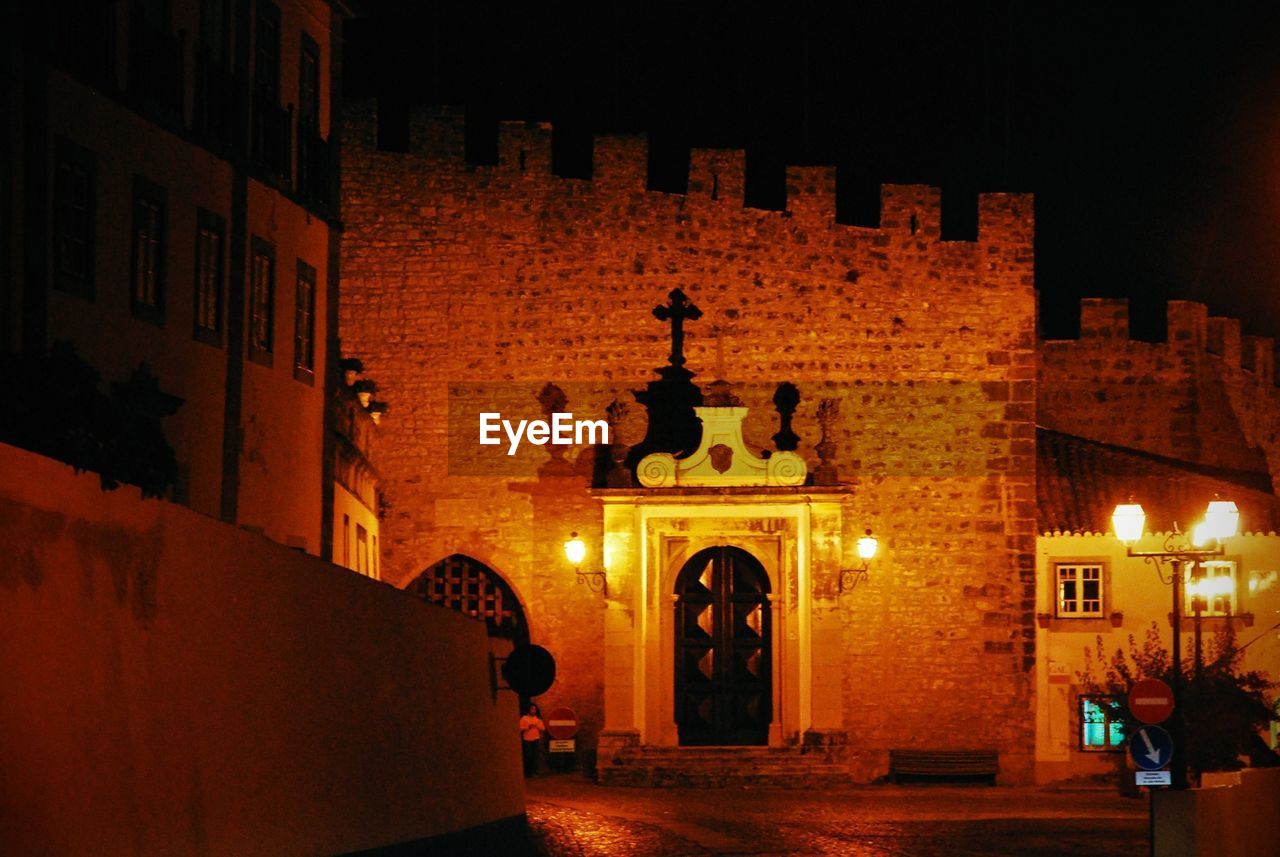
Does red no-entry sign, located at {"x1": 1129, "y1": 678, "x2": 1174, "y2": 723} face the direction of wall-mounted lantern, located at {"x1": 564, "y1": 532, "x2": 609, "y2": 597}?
no

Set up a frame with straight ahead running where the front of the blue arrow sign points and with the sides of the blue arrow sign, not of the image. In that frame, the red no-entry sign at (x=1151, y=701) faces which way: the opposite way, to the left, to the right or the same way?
the same way

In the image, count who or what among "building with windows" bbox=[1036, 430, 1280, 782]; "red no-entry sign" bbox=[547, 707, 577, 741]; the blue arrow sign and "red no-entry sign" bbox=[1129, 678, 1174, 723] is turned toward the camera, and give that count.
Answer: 4

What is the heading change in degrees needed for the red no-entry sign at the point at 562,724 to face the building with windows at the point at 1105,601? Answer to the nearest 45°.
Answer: approximately 135° to its left

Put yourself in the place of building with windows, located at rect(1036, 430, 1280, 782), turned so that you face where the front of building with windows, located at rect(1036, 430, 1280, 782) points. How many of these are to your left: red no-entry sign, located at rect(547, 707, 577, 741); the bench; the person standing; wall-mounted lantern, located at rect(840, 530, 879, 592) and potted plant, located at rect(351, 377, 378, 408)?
0

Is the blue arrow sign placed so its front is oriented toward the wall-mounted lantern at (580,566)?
no

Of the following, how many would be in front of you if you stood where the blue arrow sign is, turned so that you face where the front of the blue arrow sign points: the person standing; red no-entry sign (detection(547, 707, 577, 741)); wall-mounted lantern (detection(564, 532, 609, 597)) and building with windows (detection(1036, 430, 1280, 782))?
0

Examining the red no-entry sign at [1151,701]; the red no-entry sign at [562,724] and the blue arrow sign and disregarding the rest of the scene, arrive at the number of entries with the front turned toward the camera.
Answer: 3

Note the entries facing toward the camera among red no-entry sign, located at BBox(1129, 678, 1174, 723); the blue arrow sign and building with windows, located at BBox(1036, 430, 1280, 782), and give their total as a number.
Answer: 3

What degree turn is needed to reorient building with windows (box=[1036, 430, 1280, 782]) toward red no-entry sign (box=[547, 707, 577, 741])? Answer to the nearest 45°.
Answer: approximately 45° to its right

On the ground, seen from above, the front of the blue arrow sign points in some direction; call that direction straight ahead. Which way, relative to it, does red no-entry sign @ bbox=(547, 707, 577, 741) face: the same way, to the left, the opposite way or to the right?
the same way

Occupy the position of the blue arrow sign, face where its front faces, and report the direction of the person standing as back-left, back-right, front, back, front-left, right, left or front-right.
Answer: back-right

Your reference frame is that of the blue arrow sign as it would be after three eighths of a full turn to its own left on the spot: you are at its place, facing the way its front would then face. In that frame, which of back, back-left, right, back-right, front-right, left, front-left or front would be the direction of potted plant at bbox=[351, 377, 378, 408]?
left

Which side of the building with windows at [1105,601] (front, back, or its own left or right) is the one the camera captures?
front

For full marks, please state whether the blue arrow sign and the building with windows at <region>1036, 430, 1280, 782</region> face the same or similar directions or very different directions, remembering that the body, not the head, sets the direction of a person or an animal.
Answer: same or similar directions

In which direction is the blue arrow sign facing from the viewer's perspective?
toward the camera

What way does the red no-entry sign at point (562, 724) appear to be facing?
toward the camera
